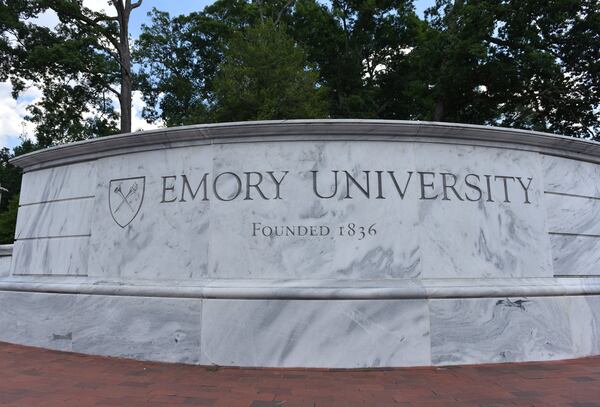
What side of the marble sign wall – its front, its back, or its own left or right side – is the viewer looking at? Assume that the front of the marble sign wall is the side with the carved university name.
front

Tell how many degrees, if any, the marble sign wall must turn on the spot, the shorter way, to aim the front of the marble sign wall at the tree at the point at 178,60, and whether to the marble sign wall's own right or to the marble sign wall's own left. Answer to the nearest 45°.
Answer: approximately 180°

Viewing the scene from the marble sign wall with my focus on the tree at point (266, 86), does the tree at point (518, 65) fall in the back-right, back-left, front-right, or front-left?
front-right

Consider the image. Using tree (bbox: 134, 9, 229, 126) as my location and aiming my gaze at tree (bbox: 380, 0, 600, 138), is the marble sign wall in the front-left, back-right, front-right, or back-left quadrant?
front-right

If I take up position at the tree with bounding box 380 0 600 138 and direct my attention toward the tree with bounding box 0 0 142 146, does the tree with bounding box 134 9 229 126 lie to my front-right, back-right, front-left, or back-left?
front-right

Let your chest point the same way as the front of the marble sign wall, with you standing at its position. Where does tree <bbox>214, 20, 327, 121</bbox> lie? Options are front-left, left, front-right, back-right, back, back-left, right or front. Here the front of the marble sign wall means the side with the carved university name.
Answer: back

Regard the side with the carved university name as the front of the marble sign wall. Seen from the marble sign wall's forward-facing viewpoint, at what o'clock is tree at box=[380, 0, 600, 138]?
The tree is roughly at 7 o'clock from the marble sign wall.

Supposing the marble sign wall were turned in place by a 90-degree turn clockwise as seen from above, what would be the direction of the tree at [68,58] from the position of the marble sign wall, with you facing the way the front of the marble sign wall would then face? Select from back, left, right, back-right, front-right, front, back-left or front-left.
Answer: front-right

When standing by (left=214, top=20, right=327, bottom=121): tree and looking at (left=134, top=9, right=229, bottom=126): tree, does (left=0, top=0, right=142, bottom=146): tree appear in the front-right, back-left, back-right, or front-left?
front-left

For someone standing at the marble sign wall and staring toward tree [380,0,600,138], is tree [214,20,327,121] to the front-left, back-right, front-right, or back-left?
front-left
